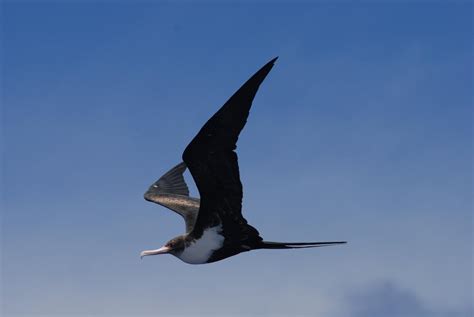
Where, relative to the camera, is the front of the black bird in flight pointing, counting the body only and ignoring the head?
to the viewer's left
